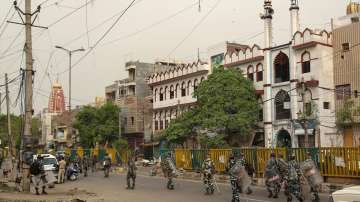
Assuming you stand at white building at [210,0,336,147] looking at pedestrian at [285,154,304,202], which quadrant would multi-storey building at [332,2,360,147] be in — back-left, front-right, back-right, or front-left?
front-left

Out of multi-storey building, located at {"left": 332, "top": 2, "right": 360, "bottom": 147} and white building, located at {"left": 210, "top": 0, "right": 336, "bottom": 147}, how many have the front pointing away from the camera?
0

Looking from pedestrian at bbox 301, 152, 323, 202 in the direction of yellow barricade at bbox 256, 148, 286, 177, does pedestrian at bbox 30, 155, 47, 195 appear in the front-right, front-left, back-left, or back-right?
front-left

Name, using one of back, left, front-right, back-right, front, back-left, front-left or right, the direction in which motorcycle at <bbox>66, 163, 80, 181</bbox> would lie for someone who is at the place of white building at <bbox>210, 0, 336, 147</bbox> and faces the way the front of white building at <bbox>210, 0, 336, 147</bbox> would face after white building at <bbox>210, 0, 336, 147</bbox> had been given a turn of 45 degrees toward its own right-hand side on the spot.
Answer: front-left

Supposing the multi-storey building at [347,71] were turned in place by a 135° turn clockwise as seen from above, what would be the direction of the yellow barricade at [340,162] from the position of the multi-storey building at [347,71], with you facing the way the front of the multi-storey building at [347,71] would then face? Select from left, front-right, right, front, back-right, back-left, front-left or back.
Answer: back

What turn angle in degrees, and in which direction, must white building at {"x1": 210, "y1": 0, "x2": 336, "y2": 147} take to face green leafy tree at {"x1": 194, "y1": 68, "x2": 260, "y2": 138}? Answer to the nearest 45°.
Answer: approximately 45° to its right

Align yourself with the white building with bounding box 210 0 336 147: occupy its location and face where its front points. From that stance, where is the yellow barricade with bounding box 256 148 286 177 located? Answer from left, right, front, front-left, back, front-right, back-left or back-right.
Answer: front-left

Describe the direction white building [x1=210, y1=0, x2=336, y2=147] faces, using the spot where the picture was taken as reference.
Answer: facing the viewer and to the left of the viewer

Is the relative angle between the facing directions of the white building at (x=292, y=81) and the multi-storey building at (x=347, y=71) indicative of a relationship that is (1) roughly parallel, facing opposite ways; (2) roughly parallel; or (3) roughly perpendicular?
roughly parallel
